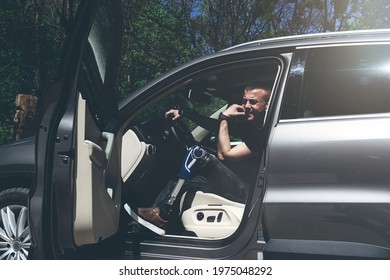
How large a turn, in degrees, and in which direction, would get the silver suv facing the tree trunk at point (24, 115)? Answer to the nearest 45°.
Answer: approximately 45° to its right

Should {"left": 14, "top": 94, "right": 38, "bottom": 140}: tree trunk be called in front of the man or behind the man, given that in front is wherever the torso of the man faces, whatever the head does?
in front

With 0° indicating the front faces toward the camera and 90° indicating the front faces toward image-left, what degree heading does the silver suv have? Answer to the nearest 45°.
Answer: approximately 90°

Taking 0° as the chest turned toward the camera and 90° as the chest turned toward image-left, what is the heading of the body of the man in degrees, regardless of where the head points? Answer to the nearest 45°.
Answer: approximately 90°
